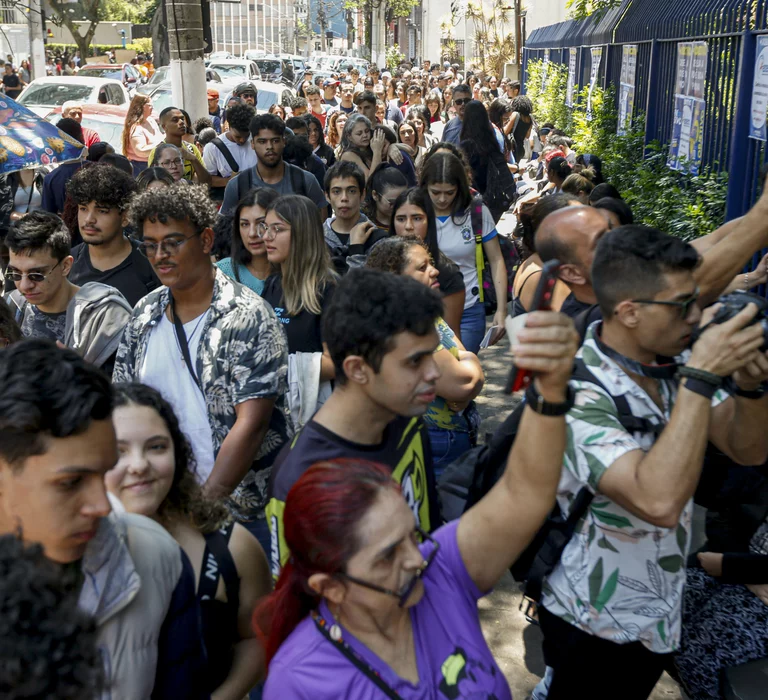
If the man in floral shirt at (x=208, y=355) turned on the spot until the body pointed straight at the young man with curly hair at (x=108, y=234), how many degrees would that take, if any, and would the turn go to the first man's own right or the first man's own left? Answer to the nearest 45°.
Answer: approximately 135° to the first man's own right

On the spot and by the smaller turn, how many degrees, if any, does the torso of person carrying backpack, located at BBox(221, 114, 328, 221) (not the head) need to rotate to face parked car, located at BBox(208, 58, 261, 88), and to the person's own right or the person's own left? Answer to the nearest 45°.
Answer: approximately 180°

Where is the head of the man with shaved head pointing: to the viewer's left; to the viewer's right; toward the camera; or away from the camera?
to the viewer's right

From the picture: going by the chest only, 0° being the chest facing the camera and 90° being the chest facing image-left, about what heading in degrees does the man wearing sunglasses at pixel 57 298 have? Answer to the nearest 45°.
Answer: approximately 45°

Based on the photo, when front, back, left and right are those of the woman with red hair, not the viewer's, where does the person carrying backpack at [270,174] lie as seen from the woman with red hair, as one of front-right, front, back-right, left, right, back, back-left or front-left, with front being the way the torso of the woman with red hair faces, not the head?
back-left

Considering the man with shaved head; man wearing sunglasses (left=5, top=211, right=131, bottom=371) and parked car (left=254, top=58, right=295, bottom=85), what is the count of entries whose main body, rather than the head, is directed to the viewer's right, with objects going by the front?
1

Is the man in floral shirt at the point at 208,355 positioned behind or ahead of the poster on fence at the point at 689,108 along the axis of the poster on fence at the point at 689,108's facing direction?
ahead

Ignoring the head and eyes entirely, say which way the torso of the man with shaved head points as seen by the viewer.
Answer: to the viewer's right

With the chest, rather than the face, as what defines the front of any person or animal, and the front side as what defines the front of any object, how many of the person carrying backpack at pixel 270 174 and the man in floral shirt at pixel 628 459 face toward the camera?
1

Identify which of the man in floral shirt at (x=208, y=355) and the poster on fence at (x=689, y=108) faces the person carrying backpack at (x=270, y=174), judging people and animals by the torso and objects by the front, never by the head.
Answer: the poster on fence

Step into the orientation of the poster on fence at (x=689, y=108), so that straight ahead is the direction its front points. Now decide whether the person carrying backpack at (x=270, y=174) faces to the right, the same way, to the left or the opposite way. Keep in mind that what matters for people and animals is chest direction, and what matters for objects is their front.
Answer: to the left

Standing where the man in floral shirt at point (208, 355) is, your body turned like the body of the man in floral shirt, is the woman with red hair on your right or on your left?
on your left

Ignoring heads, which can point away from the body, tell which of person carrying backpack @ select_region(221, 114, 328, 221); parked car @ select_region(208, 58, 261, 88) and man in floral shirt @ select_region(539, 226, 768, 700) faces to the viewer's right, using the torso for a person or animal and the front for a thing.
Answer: the man in floral shirt

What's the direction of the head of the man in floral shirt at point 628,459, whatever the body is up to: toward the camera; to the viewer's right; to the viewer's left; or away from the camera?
to the viewer's right

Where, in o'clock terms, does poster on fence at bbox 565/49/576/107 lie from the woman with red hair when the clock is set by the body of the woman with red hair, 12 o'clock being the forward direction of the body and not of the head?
The poster on fence is roughly at 8 o'clock from the woman with red hair.

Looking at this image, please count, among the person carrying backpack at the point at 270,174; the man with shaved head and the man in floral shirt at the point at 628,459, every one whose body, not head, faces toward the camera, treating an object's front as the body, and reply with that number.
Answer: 1

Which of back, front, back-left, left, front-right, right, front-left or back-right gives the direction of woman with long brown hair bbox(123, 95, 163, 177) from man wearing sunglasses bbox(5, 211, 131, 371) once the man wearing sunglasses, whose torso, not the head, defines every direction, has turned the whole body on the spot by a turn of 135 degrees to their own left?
left

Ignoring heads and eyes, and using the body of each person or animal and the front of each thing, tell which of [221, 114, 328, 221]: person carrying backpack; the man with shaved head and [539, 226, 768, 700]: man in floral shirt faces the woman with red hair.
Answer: the person carrying backpack

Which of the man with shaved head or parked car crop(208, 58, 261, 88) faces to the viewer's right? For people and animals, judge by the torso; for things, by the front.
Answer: the man with shaved head
